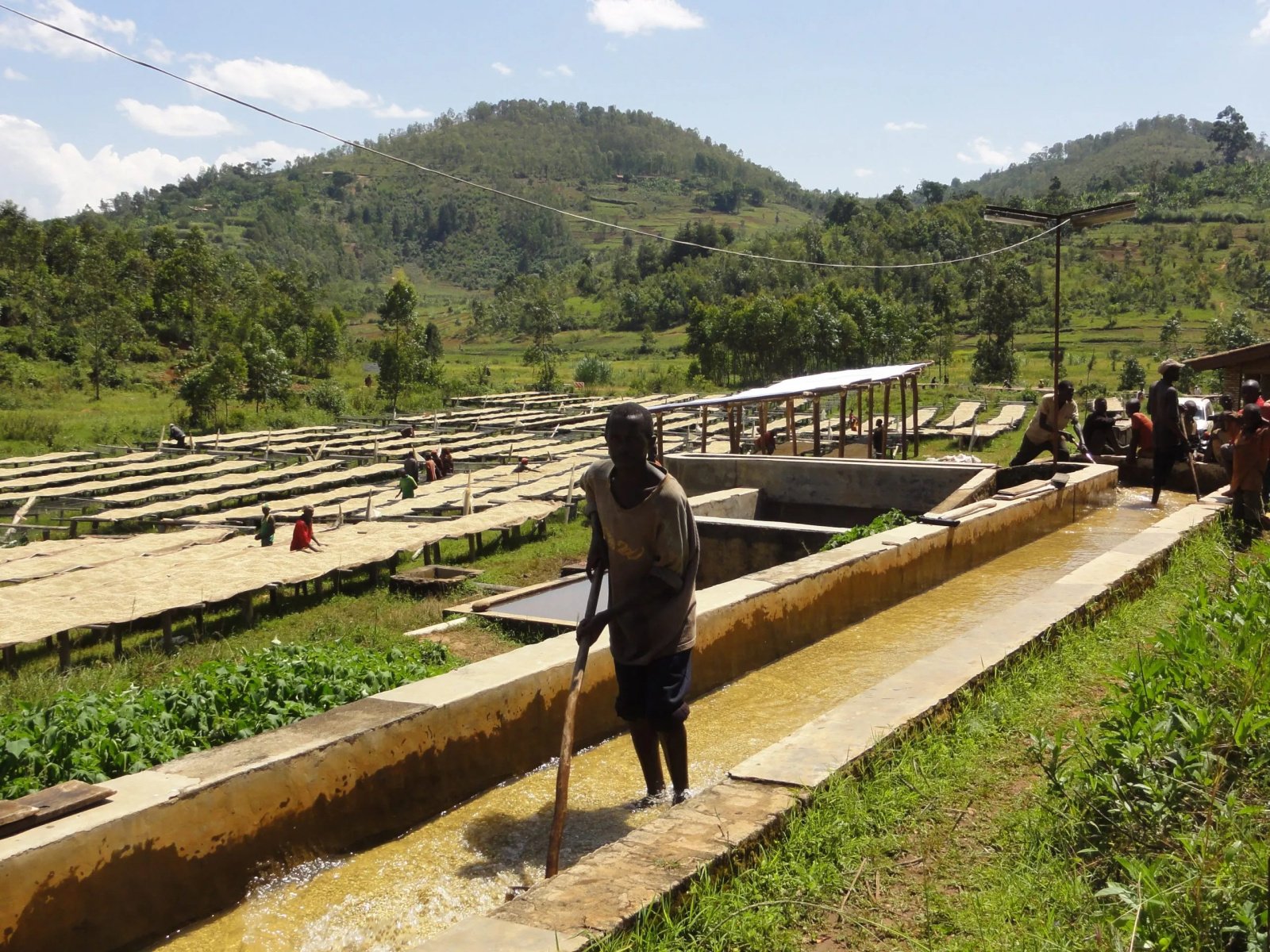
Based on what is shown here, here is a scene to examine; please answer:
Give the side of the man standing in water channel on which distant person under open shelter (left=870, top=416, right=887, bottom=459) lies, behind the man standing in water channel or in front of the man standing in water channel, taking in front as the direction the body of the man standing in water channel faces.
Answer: behind

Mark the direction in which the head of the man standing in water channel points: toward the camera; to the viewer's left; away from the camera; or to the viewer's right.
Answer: toward the camera

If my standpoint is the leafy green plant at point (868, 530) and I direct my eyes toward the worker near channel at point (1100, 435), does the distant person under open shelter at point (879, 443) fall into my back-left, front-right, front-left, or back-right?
front-left

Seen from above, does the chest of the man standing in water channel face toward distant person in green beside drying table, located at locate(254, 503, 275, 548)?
no

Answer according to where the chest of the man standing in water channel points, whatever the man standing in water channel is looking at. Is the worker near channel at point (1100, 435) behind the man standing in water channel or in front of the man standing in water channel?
behind

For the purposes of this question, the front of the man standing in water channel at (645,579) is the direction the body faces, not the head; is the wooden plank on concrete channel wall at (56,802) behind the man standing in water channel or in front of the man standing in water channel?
in front

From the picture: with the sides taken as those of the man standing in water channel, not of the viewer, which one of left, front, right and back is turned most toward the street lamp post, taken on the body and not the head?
back

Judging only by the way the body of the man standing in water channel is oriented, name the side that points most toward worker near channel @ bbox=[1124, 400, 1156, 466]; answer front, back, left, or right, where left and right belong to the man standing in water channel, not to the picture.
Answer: back

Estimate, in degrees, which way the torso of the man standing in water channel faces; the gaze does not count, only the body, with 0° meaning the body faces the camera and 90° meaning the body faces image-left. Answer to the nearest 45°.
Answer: approximately 45°

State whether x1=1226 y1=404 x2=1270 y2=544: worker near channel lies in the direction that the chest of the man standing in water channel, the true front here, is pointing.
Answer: no
